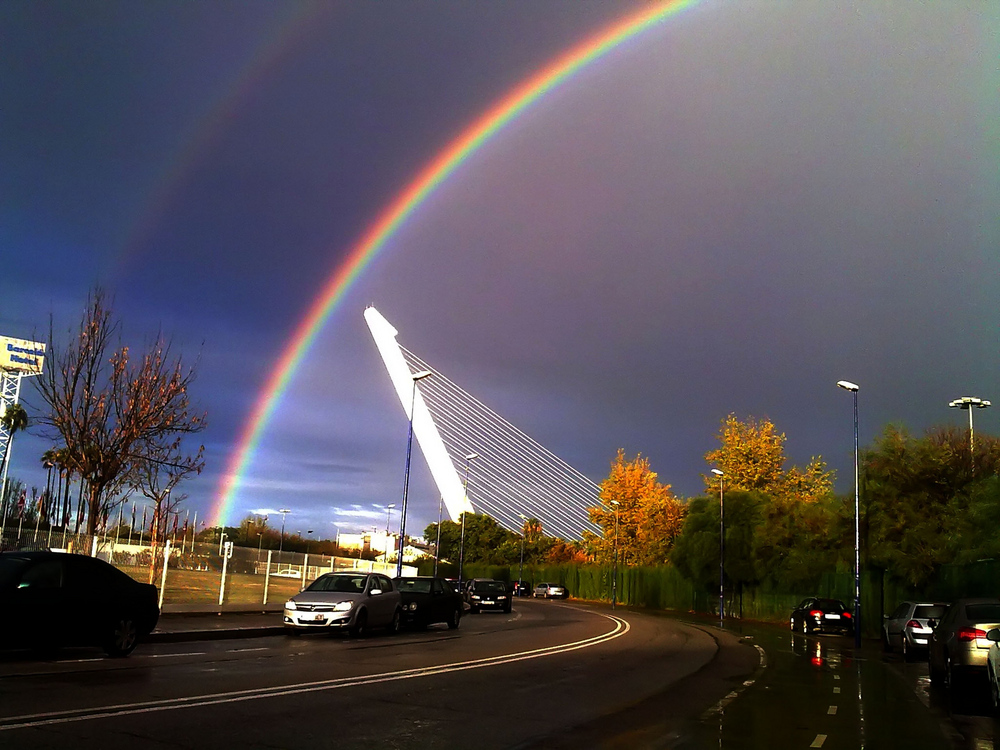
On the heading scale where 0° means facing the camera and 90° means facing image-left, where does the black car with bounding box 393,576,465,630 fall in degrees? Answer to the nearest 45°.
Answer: approximately 45°

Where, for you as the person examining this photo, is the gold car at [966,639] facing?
facing away from the viewer and to the left of the viewer

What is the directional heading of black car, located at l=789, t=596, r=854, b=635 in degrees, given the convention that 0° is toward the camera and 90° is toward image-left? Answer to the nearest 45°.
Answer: approximately 135°

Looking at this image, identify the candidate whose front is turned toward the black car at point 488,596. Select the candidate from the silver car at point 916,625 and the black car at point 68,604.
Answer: the silver car

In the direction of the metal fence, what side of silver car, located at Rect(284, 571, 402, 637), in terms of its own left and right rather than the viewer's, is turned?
right

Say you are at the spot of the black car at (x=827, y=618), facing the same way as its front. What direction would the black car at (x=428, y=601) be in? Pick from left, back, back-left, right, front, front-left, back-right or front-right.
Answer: left

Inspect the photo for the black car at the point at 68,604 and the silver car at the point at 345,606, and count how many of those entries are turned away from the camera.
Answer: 0

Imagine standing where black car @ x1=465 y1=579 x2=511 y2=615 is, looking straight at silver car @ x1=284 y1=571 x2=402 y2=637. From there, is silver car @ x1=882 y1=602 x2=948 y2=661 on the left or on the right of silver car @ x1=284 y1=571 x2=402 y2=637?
left

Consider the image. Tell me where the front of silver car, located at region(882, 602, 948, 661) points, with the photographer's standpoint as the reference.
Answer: facing away from the viewer and to the left of the viewer

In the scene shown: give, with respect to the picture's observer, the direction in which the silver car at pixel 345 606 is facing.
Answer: facing the viewer and to the left of the viewer

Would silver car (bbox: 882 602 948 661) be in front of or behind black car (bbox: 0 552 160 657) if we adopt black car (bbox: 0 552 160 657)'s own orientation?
behind

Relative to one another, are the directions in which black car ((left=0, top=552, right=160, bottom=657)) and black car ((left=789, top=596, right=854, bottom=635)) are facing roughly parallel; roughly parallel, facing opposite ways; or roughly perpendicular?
roughly perpendicular

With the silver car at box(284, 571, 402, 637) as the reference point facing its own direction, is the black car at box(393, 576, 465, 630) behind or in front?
behind

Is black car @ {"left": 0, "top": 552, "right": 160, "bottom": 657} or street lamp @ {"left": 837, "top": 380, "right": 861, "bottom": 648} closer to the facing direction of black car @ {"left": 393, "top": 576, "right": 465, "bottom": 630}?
the black car

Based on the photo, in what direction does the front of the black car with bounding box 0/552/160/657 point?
to the viewer's left
